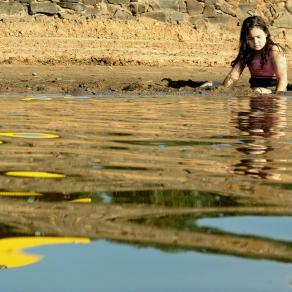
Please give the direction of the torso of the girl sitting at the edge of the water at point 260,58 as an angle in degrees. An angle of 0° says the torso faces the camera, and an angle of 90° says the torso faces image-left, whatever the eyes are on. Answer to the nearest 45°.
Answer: approximately 0°
